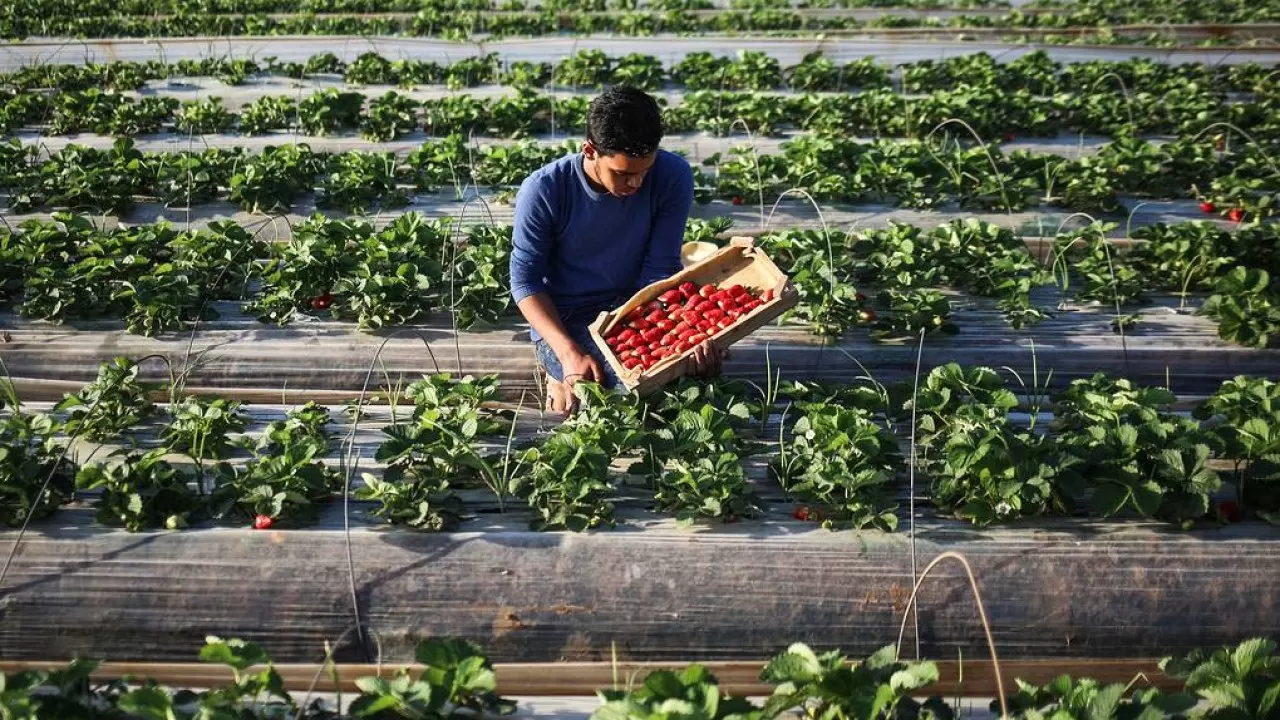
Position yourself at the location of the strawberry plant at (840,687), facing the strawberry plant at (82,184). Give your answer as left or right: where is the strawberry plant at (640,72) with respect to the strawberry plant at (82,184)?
right

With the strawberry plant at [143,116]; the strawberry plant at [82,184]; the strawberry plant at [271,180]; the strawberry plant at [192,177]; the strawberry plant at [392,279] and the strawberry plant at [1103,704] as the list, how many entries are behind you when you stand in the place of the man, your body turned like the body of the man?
5

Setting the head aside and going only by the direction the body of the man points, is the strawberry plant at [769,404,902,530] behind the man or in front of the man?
in front

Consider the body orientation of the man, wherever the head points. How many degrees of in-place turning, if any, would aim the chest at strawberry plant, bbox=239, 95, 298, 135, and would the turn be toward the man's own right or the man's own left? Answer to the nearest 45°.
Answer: approximately 180°

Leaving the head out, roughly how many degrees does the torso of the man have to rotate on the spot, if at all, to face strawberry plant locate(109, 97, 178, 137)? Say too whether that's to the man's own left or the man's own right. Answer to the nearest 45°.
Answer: approximately 180°

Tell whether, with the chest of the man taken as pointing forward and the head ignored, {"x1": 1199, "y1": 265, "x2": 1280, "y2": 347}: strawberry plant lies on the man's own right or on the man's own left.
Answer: on the man's own left

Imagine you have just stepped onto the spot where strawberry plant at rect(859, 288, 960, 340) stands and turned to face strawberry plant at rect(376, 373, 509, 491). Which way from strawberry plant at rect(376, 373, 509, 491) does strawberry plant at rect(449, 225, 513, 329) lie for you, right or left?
right

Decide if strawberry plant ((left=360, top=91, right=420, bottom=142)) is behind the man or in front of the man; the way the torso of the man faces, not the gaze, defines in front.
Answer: behind

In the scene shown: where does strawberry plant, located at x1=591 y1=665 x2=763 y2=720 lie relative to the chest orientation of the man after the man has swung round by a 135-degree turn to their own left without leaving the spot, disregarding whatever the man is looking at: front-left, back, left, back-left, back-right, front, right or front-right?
back

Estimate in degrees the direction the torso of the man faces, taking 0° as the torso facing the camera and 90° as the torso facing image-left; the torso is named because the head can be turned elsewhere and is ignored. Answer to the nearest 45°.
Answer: approximately 315°

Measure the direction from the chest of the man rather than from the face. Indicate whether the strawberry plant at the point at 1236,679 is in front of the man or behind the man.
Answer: in front

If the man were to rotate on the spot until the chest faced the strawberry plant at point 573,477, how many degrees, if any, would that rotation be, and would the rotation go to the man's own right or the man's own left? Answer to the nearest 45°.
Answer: approximately 45° to the man's own right

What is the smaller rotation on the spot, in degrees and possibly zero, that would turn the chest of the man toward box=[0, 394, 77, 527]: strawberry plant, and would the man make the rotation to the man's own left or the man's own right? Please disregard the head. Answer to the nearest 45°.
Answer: approximately 90° to the man's own right

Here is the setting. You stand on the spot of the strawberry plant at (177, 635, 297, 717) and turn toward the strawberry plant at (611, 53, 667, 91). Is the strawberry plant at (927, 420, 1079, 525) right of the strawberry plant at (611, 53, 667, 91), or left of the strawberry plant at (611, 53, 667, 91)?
right

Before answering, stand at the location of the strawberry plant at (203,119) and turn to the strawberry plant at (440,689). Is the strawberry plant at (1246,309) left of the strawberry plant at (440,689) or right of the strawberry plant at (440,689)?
left

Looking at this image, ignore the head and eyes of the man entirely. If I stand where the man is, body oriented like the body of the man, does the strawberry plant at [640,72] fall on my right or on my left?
on my left
